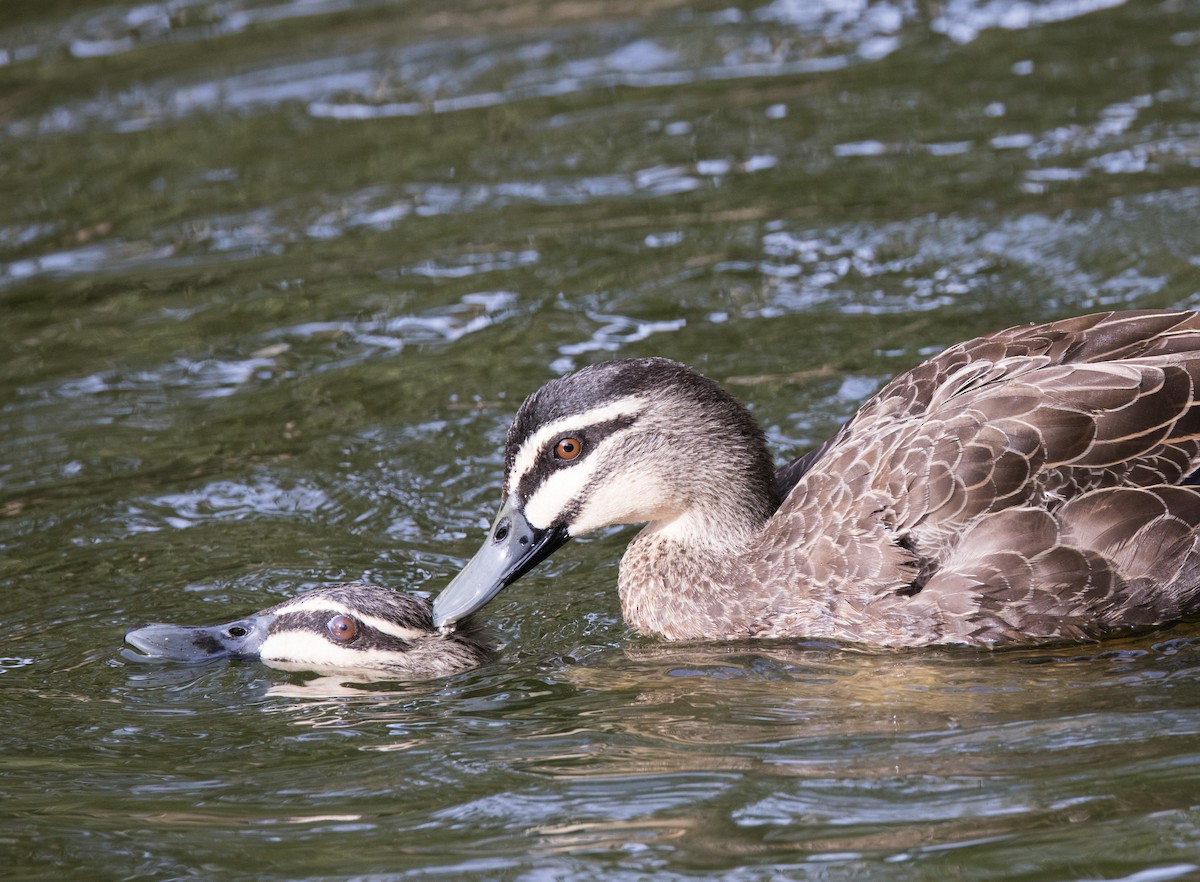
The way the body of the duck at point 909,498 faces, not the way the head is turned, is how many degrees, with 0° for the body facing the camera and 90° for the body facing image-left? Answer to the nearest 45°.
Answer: approximately 90°
